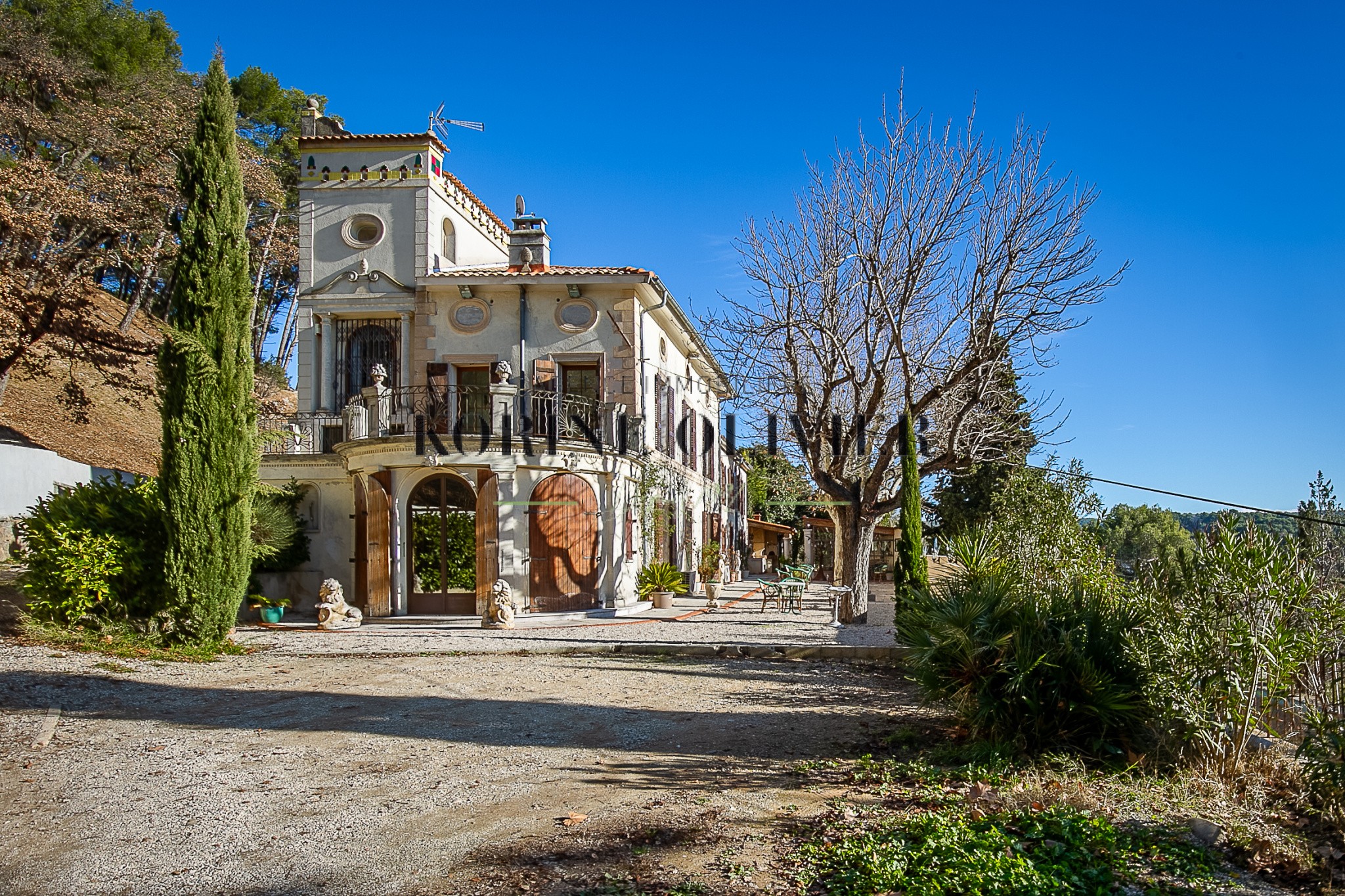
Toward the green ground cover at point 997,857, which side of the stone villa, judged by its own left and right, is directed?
front

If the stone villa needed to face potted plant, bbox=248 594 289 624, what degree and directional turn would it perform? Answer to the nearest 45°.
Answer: approximately 45° to its right

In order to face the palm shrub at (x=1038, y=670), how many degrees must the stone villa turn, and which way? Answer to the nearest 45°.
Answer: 0° — it already faces it

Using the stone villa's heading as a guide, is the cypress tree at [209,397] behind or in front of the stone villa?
in front

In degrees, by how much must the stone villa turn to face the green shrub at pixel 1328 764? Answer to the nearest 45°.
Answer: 0° — it already faces it

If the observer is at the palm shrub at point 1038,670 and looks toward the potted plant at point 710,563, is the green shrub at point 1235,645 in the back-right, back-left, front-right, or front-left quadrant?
back-right

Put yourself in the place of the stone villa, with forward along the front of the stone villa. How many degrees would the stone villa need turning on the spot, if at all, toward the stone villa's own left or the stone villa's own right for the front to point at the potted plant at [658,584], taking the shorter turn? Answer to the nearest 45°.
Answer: approximately 90° to the stone villa's own left

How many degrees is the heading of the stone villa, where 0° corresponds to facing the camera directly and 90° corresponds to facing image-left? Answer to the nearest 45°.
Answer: approximately 0°

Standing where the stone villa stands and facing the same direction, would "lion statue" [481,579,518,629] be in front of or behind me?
in front
